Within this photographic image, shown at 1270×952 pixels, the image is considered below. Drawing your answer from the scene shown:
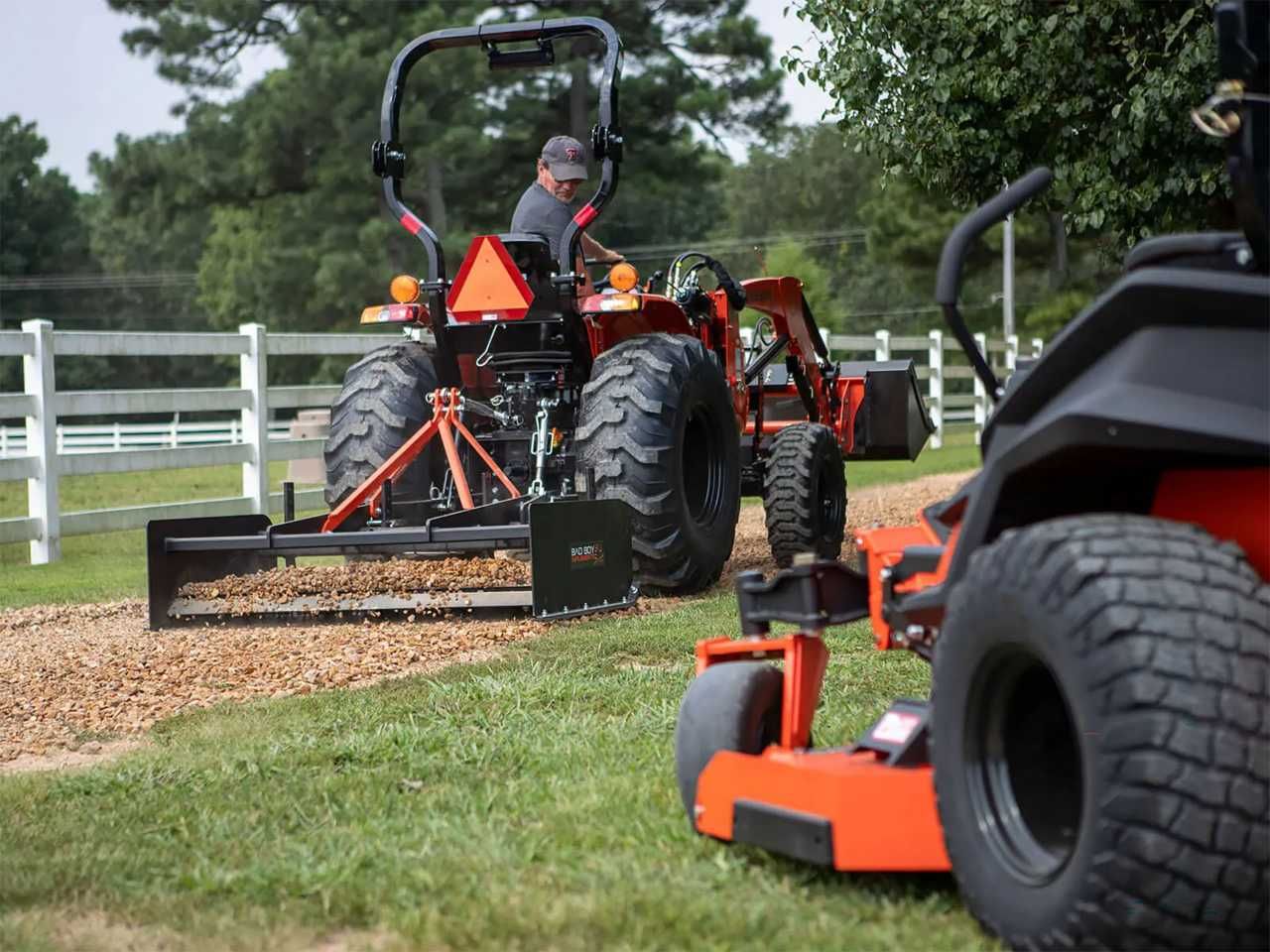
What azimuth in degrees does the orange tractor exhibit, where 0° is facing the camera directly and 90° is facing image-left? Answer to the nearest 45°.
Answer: approximately 225°

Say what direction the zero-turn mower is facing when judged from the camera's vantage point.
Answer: facing away from the viewer and to the left of the viewer

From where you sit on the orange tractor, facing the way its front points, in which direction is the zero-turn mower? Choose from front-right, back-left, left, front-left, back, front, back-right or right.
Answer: back-right

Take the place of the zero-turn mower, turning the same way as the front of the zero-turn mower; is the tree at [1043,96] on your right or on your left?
on your right

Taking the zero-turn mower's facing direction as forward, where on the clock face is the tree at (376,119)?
The tree is roughly at 1 o'clock from the zero-turn mower.

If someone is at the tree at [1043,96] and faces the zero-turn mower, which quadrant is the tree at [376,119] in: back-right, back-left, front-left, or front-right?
back-right

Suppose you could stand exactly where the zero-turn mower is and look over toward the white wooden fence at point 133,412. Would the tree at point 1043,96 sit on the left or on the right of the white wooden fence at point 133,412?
right

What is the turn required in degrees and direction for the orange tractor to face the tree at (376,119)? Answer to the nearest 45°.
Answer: approximately 45° to its left

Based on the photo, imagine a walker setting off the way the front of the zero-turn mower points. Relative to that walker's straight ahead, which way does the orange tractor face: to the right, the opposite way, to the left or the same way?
to the right
